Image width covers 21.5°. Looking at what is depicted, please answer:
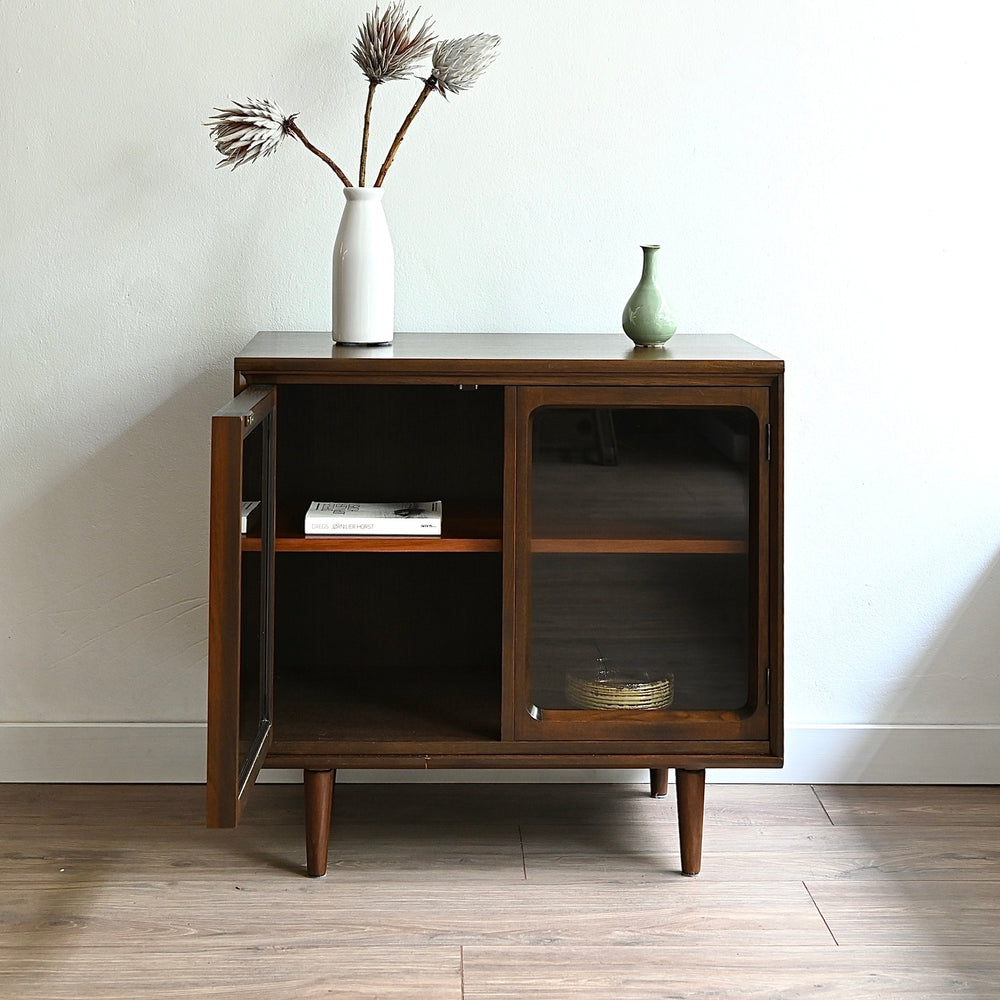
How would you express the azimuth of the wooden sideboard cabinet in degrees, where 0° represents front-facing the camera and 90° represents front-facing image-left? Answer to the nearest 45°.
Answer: approximately 0°
